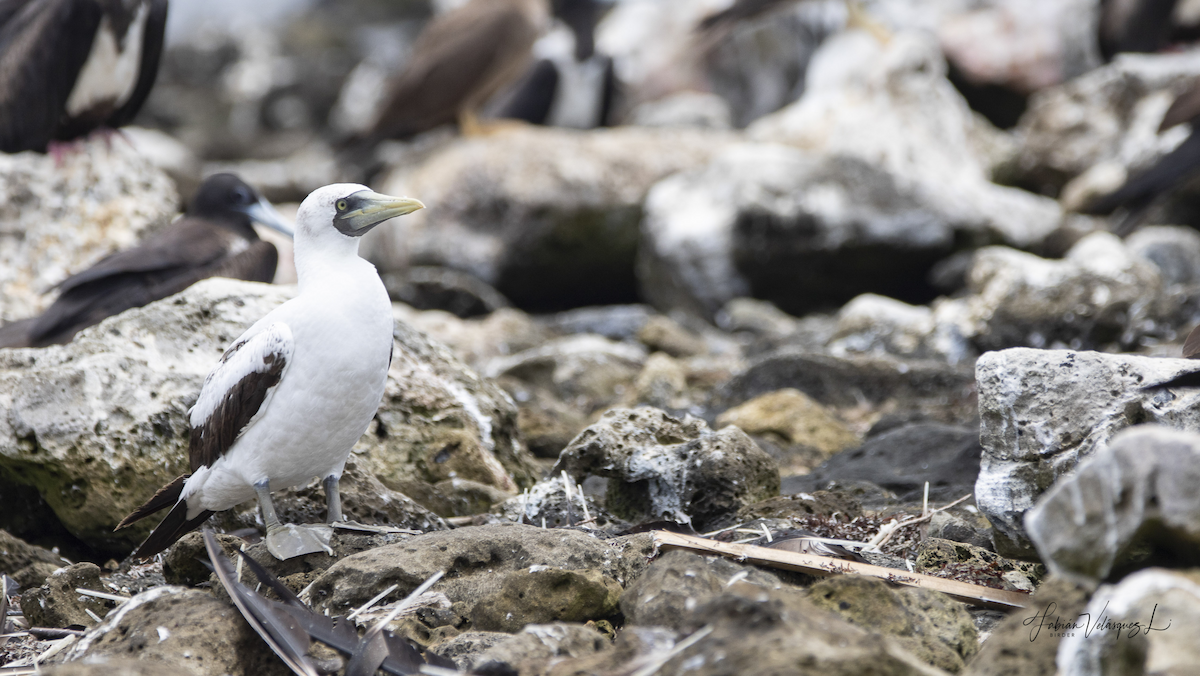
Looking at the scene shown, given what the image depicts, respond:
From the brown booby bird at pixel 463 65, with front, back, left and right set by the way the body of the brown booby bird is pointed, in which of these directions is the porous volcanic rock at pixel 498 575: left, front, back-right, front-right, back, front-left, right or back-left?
right

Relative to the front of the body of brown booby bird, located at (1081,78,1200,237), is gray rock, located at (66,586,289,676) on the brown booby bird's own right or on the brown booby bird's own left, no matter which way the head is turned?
on the brown booby bird's own right

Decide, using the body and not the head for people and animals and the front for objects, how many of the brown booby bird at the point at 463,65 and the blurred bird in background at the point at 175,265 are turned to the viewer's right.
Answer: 2

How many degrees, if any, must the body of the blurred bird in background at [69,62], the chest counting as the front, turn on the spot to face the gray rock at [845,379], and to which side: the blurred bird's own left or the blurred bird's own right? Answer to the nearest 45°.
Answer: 0° — it already faces it

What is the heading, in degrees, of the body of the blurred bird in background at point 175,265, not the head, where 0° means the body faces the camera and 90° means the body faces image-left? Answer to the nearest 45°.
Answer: approximately 270°

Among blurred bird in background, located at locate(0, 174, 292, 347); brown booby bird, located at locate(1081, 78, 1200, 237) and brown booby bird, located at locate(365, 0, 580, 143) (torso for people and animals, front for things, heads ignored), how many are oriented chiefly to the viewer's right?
3

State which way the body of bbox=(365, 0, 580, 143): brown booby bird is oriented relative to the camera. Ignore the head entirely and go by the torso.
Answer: to the viewer's right

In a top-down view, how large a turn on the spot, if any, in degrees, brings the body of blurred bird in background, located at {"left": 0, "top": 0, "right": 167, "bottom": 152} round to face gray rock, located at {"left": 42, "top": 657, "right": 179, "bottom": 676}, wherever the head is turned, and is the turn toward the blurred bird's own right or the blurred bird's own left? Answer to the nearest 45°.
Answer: approximately 45° to the blurred bird's own right

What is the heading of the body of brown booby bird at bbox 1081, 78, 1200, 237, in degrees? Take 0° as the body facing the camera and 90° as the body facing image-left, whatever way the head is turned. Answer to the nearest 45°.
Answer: approximately 270°

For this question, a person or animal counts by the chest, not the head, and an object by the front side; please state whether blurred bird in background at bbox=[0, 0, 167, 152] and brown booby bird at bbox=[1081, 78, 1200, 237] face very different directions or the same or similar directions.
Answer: same or similar directions

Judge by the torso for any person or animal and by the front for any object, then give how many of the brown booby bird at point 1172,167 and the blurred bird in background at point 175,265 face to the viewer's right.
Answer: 2
